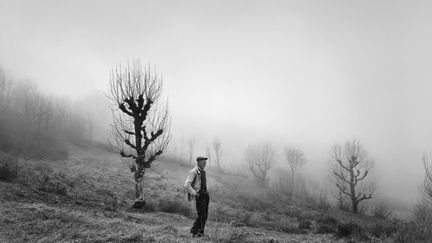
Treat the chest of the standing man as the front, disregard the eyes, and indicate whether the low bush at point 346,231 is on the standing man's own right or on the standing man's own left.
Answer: on the standing man's own left
